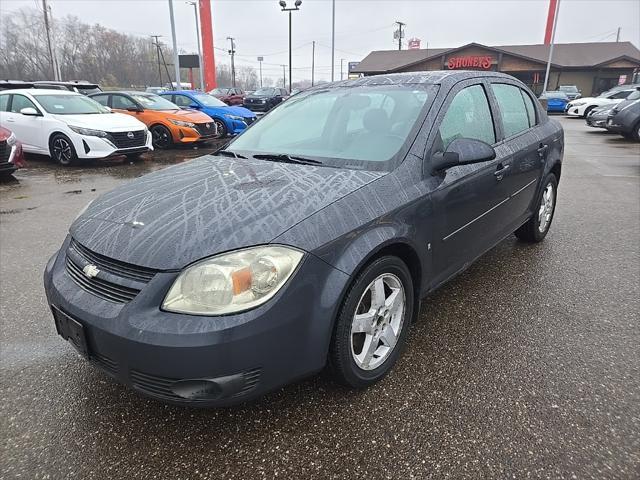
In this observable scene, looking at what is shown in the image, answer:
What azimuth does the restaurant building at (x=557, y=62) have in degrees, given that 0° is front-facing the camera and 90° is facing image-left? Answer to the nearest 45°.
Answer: approximately 0°

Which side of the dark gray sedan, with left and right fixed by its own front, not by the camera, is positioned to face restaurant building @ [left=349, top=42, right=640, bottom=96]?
back

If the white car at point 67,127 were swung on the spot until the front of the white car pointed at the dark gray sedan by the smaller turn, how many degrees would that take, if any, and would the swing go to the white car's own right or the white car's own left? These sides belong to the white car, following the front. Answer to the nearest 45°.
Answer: approximately 45° to the white car's own right

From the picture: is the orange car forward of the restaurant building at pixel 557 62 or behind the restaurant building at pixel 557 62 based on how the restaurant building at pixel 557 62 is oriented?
forward

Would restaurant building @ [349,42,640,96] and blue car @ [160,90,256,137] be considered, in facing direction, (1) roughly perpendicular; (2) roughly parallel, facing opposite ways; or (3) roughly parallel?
roughly perpendicular

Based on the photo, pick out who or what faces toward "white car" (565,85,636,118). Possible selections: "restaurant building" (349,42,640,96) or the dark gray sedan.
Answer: the restaurant building

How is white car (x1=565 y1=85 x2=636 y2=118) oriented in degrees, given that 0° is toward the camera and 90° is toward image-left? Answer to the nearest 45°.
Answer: approximately 45°

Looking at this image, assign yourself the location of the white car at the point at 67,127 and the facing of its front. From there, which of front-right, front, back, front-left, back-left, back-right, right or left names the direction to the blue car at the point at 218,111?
left

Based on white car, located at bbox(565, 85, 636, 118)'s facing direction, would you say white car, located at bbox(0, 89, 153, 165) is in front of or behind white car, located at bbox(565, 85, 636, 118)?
in front

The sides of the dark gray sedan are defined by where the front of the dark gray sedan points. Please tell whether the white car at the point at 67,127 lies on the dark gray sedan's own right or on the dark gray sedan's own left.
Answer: on the dark gray sedan's own right
